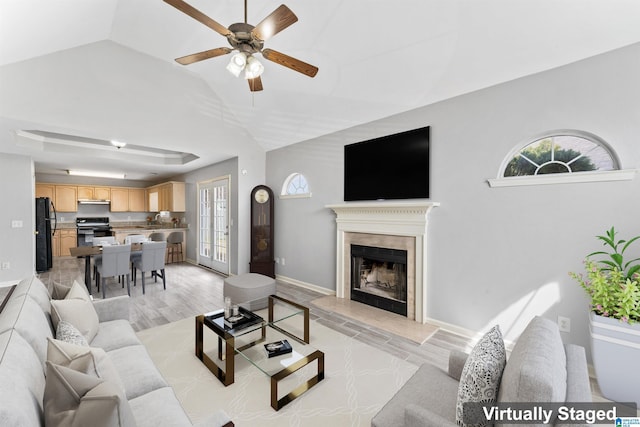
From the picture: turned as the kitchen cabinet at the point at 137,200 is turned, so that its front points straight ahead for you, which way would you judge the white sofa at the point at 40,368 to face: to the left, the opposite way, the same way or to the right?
to the left

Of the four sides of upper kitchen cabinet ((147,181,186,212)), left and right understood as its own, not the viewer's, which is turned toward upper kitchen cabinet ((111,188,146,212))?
right

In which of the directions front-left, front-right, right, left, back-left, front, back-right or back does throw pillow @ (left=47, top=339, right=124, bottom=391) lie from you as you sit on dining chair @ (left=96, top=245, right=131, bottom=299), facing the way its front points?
back

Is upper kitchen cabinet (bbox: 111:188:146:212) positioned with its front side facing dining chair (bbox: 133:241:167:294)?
yes

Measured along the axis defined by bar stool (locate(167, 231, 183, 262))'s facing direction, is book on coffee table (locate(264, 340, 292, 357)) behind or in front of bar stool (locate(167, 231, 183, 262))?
behind

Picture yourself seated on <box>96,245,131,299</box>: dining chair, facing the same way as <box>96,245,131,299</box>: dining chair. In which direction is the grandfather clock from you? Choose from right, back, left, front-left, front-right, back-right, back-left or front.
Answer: right

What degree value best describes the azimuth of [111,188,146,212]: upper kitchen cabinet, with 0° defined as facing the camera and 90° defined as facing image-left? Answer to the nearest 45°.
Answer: approximately 0°

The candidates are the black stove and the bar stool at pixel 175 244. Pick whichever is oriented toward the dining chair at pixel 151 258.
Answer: the black stove

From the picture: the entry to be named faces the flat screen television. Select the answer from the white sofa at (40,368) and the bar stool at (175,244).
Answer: the white sofa

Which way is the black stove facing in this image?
toward the camera

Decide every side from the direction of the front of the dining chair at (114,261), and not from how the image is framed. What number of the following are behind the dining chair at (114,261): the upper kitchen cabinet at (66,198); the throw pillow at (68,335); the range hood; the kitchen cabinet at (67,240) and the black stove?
1

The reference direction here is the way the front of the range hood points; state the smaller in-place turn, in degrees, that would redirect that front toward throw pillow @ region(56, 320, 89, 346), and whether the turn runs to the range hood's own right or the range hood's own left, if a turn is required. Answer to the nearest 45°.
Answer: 0° — it already faces it

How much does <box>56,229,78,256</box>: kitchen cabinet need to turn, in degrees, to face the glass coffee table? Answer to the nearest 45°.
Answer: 0° — it already faces it

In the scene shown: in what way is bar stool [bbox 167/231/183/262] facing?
away from the camera
